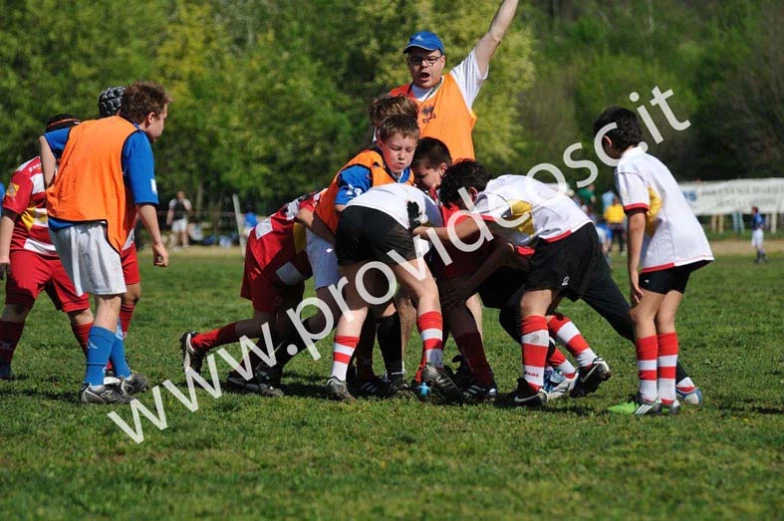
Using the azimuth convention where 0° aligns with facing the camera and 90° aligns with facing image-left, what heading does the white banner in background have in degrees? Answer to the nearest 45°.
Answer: approximately 0°

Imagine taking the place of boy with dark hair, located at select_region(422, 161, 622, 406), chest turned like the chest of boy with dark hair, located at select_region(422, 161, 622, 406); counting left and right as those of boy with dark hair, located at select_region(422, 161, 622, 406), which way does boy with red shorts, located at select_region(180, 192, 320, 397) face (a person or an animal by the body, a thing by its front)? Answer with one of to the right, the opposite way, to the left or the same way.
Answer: the opposite way

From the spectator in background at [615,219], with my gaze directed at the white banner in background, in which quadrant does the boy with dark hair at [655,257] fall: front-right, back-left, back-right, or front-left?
back-right

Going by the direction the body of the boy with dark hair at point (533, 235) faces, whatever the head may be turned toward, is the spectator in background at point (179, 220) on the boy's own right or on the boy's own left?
on the boy's own right

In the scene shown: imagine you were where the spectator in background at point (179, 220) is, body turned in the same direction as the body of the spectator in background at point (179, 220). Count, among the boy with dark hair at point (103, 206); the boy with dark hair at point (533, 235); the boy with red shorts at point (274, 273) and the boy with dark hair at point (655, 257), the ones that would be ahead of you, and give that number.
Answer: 4

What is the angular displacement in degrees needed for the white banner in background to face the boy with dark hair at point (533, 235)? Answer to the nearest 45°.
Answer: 0° — it already faces them

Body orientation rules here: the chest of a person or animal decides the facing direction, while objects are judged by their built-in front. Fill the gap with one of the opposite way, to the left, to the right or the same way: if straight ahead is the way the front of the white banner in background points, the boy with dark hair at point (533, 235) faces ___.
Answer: to the right

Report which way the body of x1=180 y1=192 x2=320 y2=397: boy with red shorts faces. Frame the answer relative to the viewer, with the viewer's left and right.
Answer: facing to the right of the viewer

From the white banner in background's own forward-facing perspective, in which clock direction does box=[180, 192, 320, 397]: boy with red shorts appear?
The boy with red shorts is roughly at 12 o'clock from the white banner in background.

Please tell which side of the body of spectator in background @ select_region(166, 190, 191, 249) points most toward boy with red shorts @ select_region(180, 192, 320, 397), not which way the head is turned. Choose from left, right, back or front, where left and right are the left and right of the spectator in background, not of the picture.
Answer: front

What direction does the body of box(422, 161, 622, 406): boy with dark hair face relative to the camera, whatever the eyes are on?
to the viewer's left

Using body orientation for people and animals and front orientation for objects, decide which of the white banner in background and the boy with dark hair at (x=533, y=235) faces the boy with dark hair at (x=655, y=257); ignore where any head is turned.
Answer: the white banner in background

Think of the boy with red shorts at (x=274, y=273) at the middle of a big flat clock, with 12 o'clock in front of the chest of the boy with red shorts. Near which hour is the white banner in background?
The white banner in background is roughly at 10 o'clock from the boy with red shorts.

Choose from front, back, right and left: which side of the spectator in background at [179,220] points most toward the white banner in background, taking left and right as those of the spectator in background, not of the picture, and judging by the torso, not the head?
left

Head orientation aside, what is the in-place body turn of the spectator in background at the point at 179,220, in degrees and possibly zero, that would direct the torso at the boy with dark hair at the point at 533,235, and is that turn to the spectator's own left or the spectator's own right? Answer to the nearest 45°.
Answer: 0° — they already face them

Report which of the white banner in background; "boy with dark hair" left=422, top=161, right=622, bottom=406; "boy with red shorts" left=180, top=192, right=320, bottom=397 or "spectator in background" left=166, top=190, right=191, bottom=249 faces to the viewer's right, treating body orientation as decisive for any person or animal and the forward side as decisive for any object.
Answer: "boy with red shorts" left=180, top=192, right=320, bottom=397
